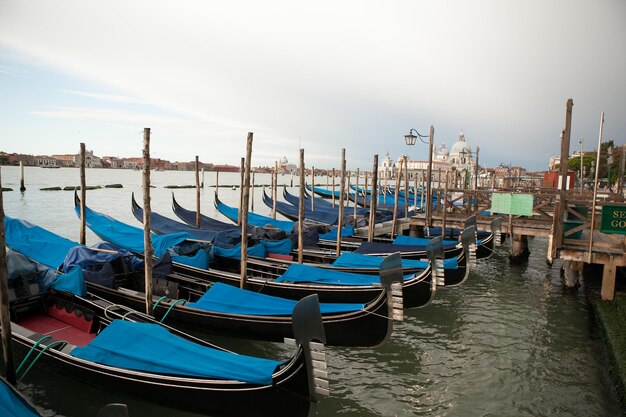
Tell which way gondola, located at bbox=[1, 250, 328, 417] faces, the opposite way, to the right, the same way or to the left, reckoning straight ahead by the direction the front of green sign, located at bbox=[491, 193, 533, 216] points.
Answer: to the left

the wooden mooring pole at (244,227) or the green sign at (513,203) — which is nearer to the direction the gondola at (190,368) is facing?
the green sign

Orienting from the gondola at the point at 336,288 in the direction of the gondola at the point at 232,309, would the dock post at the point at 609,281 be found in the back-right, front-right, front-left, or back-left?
back-left

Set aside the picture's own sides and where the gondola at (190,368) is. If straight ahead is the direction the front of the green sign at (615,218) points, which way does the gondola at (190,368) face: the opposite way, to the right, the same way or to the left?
to the left

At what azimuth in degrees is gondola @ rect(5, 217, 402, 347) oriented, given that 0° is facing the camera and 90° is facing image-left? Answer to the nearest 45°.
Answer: approximately 315°

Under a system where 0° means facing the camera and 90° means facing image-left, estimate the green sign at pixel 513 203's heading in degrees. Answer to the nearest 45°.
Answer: approximately 0°

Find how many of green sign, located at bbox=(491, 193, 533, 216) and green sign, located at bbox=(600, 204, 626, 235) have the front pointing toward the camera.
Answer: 2

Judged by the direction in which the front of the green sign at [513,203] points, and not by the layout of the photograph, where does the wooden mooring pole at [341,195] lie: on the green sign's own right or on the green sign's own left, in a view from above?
on the green sign's own right

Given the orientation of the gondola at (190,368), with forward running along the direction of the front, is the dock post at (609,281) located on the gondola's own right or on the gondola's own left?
on the gondola's own left

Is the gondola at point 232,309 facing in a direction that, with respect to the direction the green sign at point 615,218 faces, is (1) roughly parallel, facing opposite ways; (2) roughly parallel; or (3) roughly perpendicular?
roughly perpendicular

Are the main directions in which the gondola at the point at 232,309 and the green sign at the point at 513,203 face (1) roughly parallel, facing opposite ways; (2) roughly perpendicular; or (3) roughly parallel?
roughly perpendicular

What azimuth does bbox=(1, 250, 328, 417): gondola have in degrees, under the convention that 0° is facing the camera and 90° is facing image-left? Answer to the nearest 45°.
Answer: approximately 315°
